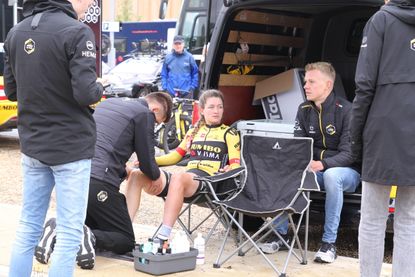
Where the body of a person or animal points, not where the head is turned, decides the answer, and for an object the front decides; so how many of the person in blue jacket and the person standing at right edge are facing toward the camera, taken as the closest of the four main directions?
1

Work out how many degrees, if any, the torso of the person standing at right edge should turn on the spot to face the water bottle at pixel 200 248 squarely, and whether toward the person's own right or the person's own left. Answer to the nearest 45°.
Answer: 0° — they already face it

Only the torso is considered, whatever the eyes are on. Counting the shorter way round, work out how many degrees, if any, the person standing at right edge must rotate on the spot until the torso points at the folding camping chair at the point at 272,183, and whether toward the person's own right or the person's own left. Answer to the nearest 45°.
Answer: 0° — they already face it

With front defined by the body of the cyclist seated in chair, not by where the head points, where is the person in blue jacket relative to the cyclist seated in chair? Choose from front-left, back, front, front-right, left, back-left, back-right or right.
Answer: back-right

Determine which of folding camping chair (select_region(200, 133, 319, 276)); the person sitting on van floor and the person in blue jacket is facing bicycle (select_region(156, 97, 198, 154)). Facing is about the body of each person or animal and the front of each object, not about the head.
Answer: the person in blue jacket

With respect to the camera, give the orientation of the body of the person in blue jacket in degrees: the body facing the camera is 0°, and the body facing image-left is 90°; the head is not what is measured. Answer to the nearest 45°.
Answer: approximately 0°

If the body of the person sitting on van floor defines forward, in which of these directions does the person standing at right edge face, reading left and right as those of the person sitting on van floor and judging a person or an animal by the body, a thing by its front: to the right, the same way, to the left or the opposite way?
to the right
